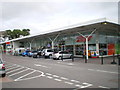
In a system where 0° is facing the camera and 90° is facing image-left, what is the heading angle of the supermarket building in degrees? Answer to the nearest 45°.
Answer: approximately 45°
